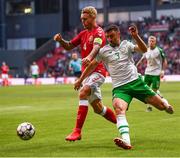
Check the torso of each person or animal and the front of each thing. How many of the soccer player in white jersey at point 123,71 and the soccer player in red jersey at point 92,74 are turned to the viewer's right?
0

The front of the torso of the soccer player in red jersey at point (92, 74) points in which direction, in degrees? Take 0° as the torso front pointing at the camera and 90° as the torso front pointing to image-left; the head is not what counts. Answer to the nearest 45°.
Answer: approximately 45°

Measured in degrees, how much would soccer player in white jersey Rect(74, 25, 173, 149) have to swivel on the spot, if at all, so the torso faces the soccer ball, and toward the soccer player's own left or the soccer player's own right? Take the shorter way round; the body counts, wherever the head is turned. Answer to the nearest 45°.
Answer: approximately 45° to the soccer player's own right

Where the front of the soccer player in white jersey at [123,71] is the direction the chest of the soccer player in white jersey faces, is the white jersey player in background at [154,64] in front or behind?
behind

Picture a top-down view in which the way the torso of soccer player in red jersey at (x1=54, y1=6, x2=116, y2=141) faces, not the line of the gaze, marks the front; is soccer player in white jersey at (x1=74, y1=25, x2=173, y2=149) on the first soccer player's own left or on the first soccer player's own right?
on the first soccer player's own left

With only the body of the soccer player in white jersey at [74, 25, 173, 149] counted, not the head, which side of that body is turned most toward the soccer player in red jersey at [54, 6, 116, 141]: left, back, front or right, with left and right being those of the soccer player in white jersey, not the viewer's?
right
